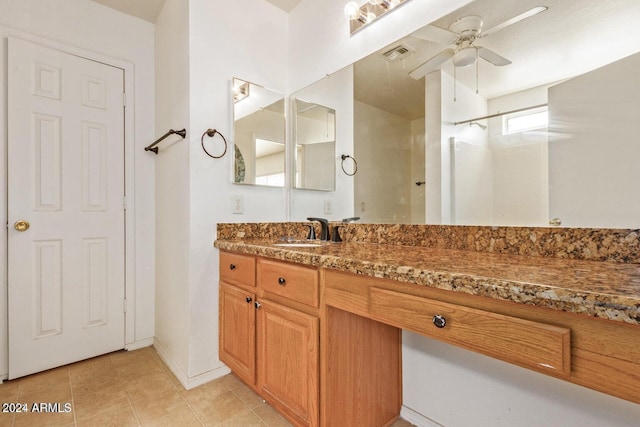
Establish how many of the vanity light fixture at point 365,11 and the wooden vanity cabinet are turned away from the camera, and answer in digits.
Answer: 0

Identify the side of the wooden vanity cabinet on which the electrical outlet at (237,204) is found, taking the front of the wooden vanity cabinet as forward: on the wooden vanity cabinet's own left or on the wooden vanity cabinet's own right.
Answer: on the wooden vanity cabinet's own right

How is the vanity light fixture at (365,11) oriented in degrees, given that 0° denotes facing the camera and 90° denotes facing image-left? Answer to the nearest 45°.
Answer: approximately 45°

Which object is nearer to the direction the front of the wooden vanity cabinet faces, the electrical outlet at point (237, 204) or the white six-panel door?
the white six-panel door

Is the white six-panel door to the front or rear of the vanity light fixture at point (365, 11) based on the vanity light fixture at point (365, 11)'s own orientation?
to the front

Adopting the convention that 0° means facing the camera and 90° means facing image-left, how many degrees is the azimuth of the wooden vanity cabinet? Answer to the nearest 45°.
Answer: approximately 45°
